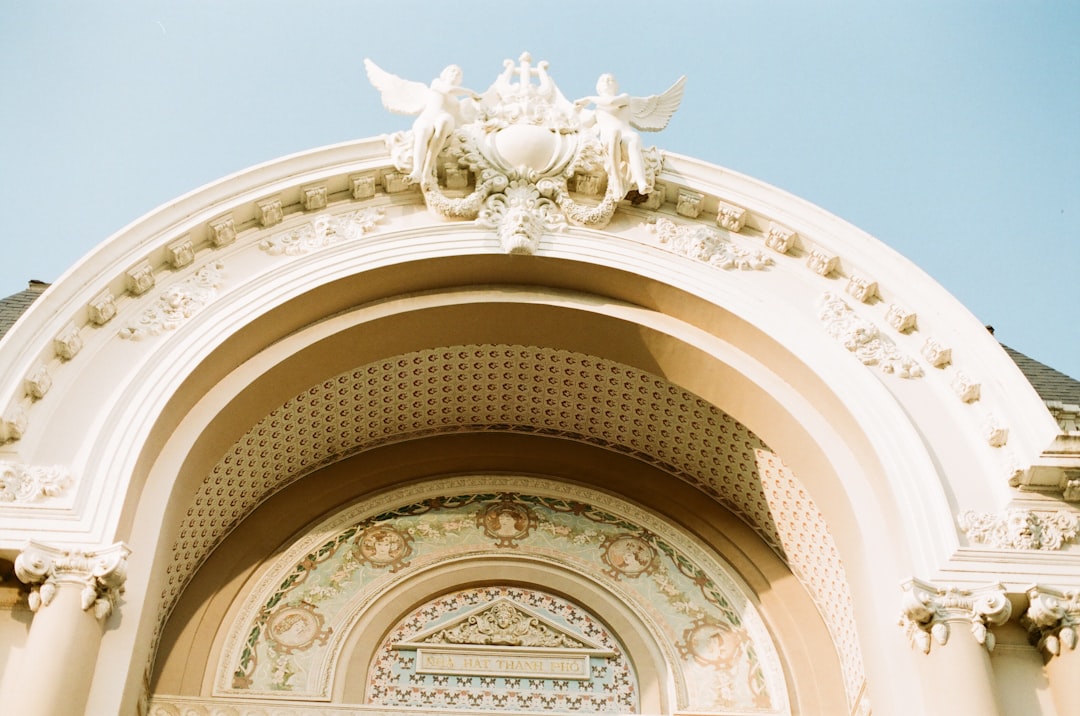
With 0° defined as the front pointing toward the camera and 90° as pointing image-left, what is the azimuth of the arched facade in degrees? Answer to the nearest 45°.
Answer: approximately 0°

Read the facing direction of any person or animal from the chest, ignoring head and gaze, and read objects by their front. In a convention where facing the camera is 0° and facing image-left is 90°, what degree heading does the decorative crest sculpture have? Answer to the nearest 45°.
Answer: approximately 0°
